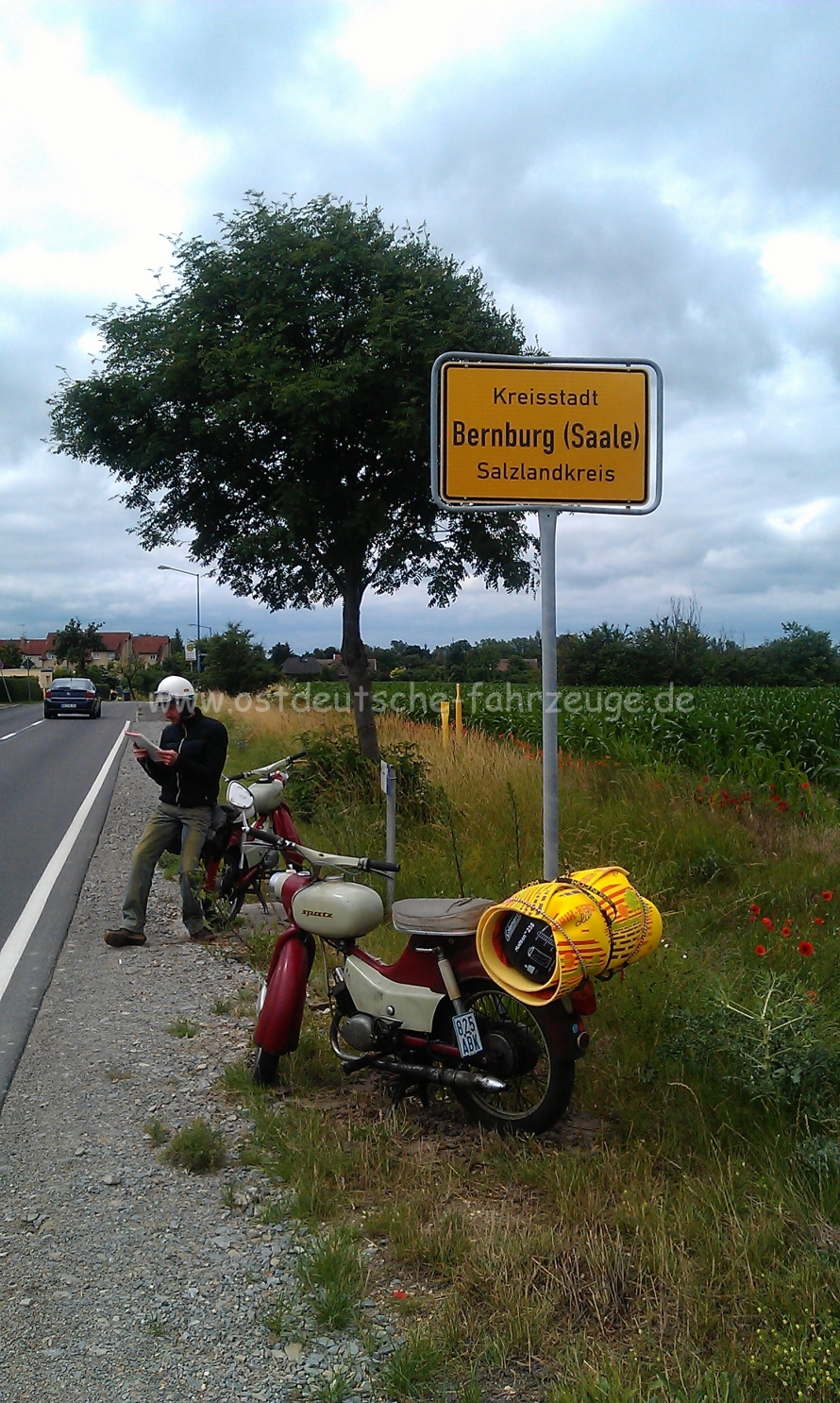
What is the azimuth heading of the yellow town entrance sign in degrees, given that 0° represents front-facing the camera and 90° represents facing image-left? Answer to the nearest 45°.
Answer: approximately 0°

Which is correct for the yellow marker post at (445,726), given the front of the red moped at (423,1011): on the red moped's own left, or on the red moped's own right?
on the red moped's own right

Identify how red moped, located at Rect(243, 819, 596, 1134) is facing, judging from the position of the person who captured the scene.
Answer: facing away from the viewer and to the left of the viewer

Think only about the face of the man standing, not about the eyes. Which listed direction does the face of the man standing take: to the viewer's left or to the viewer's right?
to the viewer's left
